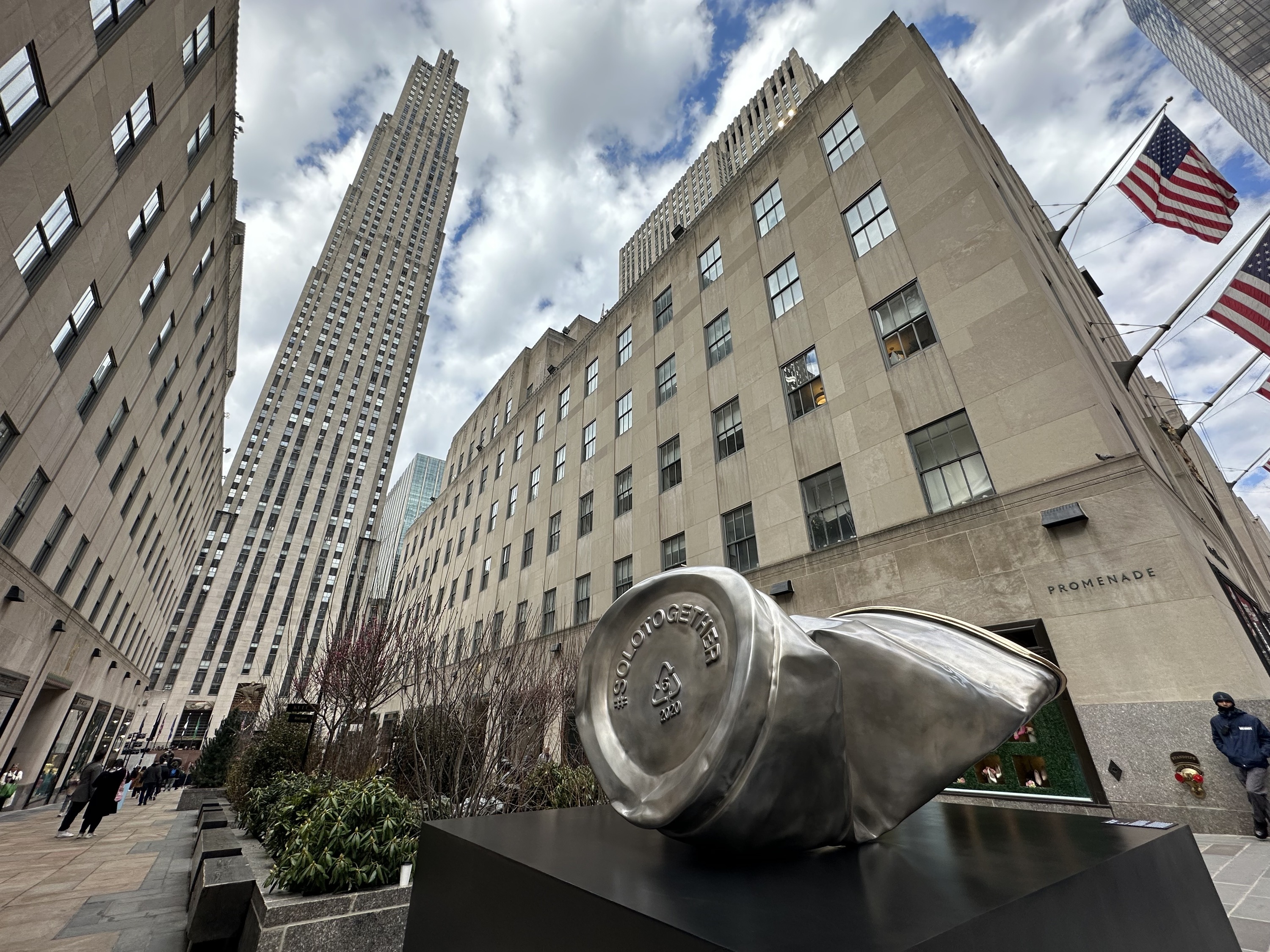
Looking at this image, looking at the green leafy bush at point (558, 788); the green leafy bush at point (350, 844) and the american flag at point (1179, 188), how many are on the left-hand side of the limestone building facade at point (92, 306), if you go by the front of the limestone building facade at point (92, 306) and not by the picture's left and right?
0

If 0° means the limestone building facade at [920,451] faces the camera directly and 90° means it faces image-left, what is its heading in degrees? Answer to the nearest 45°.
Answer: approximately 45°

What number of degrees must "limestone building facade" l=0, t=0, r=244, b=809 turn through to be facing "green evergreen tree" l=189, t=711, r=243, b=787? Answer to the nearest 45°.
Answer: approximately 45° to its left

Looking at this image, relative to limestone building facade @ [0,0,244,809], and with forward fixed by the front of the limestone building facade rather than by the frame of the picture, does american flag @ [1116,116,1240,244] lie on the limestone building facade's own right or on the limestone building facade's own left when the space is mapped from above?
on the limestone building facade's own right

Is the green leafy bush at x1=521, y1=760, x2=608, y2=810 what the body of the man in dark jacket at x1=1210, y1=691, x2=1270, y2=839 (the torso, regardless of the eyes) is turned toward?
no

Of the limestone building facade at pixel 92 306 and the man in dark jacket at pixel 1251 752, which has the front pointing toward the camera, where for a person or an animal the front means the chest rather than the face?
the man in dark jacket

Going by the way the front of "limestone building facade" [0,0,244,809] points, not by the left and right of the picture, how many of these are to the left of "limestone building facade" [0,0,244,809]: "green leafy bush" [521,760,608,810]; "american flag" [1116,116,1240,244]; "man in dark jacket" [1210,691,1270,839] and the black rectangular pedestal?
0

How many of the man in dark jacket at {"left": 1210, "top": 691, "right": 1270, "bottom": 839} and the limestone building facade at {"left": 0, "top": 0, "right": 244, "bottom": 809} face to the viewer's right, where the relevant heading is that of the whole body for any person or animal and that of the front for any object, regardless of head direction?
1

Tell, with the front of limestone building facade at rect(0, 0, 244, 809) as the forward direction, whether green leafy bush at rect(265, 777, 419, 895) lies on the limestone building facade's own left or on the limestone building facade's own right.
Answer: on the limestone building facade's own right

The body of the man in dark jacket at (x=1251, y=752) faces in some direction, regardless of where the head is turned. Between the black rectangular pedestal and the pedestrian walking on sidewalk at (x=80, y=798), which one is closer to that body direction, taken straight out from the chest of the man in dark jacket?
the black rectangular pedestal

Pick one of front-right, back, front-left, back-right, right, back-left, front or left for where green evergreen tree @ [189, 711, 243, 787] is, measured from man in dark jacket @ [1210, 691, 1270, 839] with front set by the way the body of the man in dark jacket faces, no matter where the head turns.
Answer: right

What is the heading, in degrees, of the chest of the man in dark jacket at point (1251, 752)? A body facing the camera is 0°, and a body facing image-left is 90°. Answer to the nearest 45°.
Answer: approximately 0°

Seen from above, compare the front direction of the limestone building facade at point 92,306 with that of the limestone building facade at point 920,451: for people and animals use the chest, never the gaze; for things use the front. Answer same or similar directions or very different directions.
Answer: very different directions

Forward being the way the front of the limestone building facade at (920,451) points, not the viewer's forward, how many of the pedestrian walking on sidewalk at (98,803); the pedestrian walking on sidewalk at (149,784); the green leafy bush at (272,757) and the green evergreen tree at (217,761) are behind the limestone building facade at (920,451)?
0

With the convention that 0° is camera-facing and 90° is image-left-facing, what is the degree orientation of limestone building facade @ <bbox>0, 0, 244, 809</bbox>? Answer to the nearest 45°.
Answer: approximately 270°

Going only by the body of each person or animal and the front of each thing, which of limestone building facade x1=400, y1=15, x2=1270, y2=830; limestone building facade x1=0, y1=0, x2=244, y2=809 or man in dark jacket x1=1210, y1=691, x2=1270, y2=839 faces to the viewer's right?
limestone building facade x1=0, y1=0, x2=244, y2=809

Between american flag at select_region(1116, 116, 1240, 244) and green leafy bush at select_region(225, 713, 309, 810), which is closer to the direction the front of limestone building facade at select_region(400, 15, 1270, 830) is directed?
the green leafy bush
